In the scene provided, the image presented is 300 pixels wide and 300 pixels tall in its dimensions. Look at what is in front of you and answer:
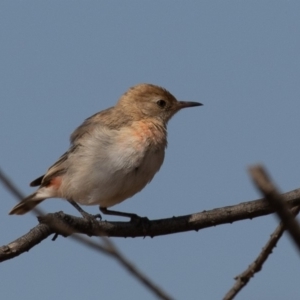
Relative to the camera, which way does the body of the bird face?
to the viewer's right
